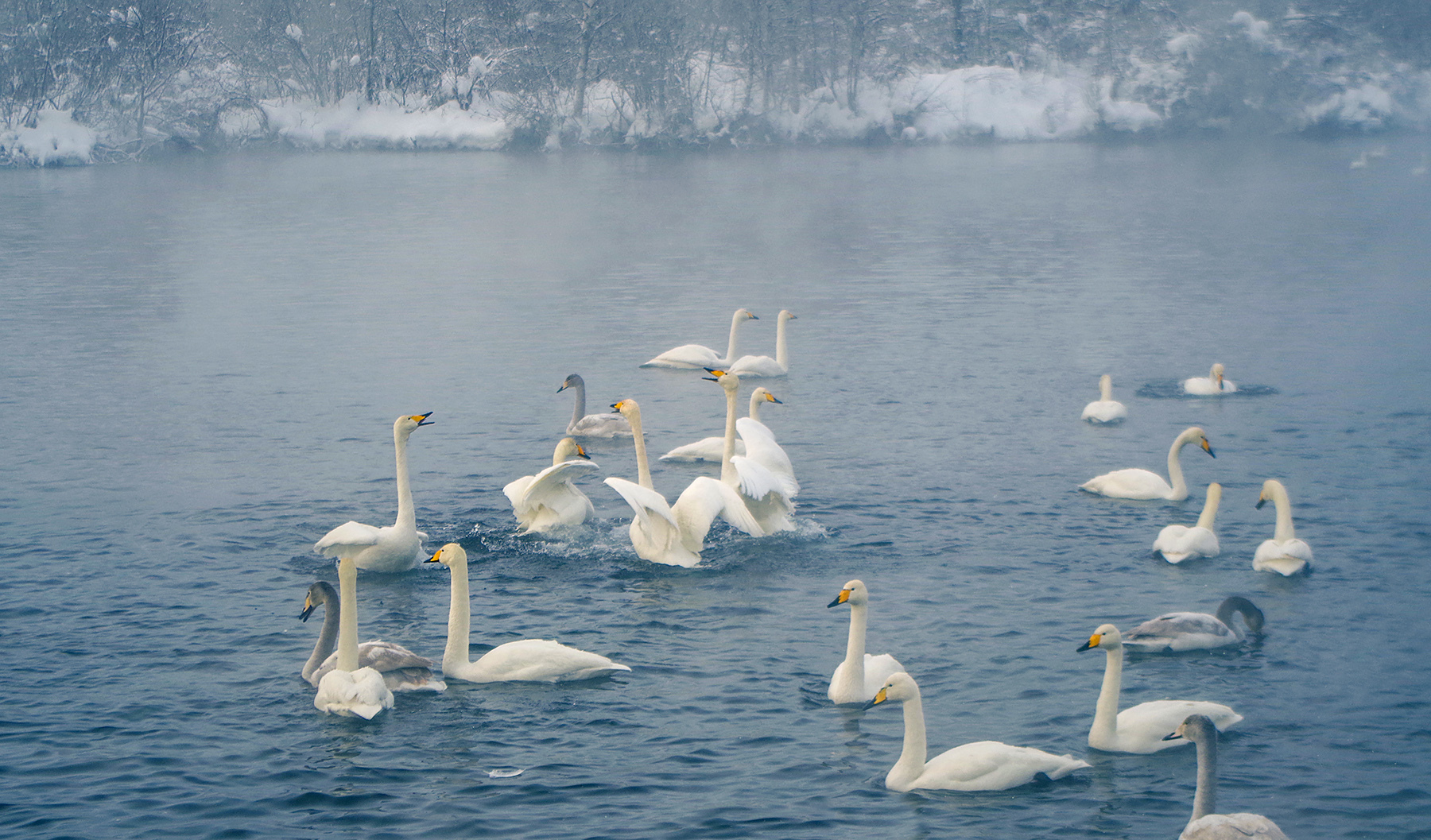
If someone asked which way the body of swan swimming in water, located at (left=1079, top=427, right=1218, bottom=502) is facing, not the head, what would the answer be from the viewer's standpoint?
to the viewer's right

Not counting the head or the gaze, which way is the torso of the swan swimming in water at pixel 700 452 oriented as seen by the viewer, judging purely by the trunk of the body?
to the viewer's right

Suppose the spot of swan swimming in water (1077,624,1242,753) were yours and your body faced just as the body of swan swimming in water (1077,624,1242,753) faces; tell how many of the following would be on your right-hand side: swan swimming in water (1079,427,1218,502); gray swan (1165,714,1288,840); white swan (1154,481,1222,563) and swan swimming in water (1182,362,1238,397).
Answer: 3

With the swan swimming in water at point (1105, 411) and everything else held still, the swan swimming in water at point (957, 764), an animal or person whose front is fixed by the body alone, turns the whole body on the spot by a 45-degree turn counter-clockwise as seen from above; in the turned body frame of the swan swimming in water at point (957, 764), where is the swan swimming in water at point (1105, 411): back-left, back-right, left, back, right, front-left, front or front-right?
back-right

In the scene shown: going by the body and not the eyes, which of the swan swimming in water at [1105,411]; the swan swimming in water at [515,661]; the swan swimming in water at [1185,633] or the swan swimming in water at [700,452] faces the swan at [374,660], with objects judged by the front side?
the swan swimming in water at [515,661]

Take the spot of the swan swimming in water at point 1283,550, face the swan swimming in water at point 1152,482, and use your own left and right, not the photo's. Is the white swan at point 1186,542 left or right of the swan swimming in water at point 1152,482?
left

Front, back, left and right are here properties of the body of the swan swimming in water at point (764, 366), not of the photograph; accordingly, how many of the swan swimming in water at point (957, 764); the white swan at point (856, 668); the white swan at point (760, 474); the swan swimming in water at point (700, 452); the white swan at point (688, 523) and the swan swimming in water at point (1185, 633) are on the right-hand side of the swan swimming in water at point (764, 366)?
6

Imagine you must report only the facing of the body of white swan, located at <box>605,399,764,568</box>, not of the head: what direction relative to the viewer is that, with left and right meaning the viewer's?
facing away from the viewer and to the left of the viewer

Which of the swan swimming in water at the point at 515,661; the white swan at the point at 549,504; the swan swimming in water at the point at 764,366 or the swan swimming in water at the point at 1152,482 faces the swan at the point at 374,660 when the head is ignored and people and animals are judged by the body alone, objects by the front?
the swan swimming in water at the point at 515,661

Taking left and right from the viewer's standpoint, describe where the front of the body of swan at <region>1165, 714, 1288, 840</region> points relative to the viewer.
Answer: facing to the left of the viewer

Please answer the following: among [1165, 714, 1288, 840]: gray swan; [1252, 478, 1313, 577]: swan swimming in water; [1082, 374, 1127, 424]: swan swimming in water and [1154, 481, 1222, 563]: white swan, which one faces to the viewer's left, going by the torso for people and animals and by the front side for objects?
[1165, 714, 1288, 840]: gray swan

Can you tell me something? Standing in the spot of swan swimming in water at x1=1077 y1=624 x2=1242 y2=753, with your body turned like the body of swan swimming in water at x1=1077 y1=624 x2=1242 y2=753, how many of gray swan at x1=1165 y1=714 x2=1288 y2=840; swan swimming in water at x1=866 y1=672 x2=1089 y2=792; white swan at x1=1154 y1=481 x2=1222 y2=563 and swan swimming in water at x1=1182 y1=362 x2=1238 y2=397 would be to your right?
2

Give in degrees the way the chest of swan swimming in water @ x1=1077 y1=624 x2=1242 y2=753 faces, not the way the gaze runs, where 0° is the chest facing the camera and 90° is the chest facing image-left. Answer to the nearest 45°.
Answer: approximately 90°

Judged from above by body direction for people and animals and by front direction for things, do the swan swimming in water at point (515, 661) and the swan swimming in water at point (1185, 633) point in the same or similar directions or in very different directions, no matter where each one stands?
very different directions
